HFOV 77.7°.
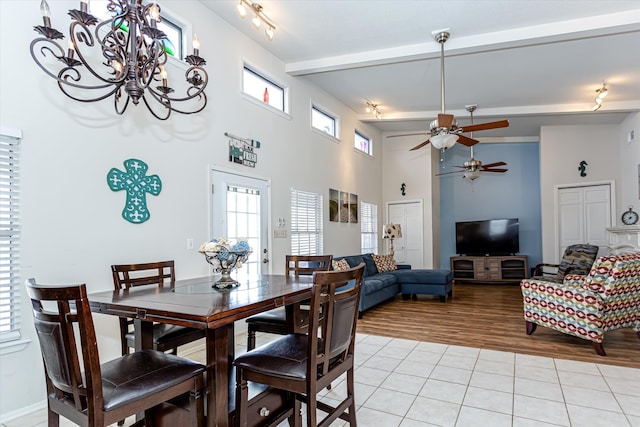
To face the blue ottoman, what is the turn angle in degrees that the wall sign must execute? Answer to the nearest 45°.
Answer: approximately 90° to its left

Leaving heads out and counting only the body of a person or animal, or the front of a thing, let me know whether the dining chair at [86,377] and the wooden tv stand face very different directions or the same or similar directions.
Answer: very different directions

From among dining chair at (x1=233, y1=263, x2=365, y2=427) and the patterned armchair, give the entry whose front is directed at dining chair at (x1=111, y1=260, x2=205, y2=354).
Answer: dining chair at (x1=233, y1=263, x2=365, y2=427)

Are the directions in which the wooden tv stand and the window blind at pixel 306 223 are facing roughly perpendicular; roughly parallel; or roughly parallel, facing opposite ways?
roughly perpendicular

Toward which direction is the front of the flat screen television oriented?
toward the camera

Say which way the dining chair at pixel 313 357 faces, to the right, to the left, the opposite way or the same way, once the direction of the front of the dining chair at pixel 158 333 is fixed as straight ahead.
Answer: the opposite way

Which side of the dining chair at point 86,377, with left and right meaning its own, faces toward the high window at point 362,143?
front

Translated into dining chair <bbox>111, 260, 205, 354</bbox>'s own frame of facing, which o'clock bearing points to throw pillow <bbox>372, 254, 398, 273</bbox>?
The throw pillow is roughly at 9 o'clock from the dining chair.

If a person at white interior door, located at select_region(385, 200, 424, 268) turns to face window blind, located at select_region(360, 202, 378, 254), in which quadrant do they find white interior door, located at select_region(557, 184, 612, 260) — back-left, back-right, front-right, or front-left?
back-left

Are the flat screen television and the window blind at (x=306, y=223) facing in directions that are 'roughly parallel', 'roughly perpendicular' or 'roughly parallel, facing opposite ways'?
roughly perpendicular

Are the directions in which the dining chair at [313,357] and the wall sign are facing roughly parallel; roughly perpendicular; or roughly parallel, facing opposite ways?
roughly parallel, facing opposite ways

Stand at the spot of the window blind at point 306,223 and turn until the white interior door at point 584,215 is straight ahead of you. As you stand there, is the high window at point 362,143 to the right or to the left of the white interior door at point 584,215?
left
